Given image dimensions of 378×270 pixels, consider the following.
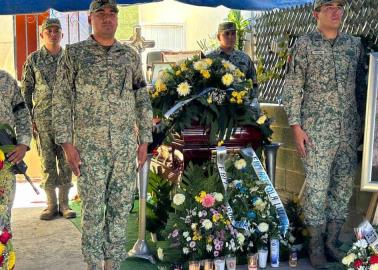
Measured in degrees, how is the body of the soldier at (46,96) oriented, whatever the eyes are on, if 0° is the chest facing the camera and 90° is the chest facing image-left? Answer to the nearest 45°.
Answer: approximately 0°

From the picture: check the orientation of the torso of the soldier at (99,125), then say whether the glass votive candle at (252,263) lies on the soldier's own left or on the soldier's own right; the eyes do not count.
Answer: on the soldier's own left

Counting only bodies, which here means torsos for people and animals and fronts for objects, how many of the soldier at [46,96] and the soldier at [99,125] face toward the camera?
2

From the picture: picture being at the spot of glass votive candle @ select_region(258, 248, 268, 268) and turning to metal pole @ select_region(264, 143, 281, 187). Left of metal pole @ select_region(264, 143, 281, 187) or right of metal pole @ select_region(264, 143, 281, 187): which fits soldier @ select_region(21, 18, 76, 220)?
left

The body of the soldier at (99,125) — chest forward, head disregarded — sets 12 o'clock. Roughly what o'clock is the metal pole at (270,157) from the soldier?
The metal pole is roughly at 8 o'clock from the soldier.

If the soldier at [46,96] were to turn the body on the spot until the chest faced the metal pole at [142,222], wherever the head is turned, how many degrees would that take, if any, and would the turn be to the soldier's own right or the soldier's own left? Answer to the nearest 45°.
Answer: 0° — they already face it

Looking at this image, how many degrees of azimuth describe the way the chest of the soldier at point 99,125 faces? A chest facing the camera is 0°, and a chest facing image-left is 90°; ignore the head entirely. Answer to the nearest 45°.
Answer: approximately 0°
